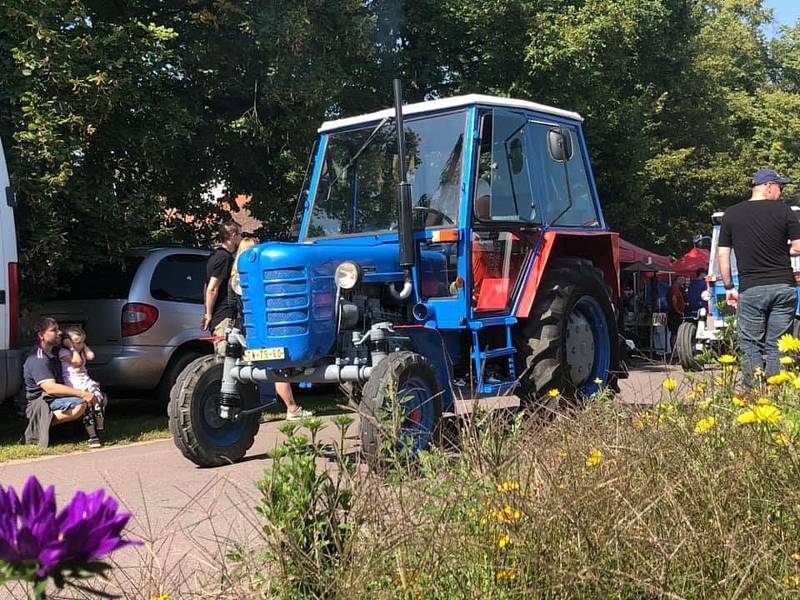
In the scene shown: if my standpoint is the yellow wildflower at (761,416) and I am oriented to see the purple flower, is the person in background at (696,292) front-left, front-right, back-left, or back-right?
back-right

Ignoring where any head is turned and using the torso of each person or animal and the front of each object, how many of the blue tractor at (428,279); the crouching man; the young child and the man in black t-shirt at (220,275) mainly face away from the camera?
0

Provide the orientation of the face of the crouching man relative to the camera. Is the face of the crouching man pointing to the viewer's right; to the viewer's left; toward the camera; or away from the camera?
to the viewer's right

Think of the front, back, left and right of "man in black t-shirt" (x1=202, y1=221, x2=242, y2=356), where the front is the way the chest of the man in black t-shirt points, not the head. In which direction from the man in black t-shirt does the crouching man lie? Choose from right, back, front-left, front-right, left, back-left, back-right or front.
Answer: back

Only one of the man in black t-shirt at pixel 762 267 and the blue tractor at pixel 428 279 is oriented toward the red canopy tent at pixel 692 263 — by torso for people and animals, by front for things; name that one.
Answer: the man in black t-shirt

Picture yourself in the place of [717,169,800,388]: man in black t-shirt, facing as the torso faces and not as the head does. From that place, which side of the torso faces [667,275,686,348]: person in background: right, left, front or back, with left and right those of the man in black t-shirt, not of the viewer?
front

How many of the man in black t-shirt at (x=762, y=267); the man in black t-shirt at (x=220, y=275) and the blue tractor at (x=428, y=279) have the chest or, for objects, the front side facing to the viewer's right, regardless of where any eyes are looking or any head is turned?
1

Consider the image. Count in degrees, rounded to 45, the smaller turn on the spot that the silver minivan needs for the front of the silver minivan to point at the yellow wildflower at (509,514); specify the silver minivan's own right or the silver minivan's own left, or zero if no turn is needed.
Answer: approximately 135° to the silver minivan's own right

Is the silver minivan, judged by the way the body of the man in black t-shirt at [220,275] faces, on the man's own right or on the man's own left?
on the man's own left

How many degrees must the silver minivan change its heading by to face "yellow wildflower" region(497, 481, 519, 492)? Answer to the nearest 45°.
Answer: approximately 135° to its right

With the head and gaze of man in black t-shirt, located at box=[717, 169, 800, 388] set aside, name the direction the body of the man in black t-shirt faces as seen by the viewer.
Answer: away from the camera

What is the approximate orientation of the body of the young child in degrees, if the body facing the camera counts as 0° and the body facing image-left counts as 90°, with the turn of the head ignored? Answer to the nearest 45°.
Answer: approximately 315°

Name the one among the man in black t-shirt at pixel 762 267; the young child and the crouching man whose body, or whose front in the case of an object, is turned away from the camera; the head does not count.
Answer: the man in black t-shirt

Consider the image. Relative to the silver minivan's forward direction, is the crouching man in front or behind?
behind
